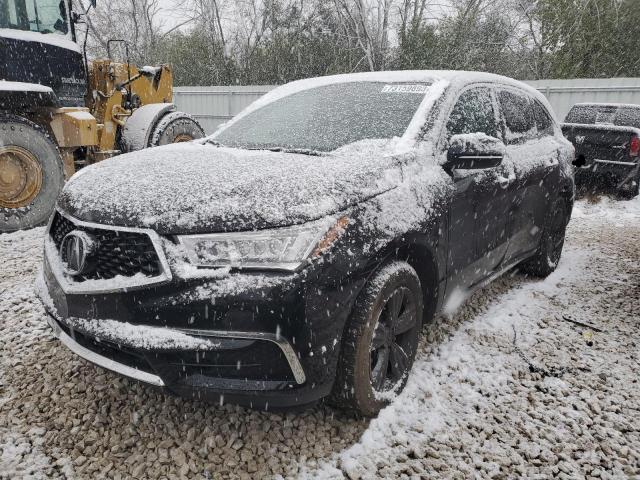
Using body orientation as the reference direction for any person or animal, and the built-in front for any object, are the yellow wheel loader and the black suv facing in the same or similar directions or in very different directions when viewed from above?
very different directions

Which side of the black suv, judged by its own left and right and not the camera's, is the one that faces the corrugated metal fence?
back

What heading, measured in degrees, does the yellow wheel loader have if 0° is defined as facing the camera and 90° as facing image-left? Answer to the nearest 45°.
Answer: approximately 225°

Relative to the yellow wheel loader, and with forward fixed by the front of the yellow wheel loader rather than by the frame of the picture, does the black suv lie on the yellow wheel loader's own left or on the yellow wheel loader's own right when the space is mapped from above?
on the yellow wheel loader's own right

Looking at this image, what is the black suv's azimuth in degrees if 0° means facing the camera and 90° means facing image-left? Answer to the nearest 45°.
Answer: approximately 45°

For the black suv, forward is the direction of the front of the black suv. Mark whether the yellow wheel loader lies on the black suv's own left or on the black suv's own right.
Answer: on the black suv's own right

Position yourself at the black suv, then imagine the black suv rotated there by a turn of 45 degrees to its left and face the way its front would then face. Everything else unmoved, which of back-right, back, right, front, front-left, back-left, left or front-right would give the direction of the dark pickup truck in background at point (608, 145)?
back-left
